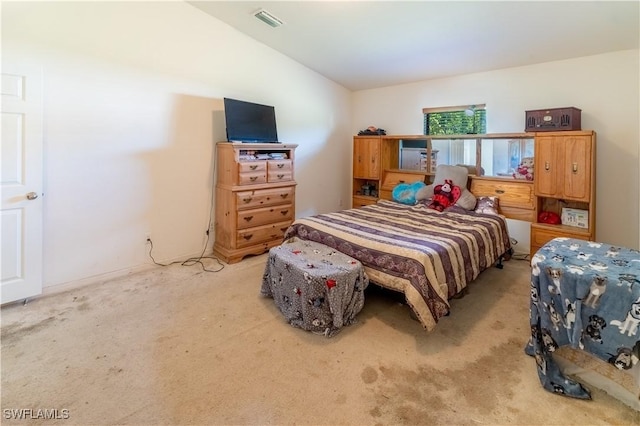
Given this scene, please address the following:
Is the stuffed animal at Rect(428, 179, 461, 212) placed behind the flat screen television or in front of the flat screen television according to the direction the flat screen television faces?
in front

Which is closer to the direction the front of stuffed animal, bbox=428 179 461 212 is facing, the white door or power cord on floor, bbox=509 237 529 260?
the white door

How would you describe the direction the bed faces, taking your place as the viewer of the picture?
facing the viewer and to the left of the viewer

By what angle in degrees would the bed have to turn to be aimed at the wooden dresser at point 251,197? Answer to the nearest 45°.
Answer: approximately 90° to its right

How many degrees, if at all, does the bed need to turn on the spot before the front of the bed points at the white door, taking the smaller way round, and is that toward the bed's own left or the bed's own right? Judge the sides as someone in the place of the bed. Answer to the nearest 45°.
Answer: approximately 45° to the bed's own right

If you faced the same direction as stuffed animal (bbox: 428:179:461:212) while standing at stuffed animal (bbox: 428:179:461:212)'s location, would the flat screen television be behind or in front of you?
in front

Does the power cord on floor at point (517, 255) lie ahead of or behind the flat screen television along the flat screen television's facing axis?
ahead

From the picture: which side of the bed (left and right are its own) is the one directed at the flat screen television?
right

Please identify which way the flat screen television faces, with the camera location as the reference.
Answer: facing the viewer and to the right of the viewer

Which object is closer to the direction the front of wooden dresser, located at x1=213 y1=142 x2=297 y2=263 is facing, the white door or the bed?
the bed

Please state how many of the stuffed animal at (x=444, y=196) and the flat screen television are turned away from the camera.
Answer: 0
